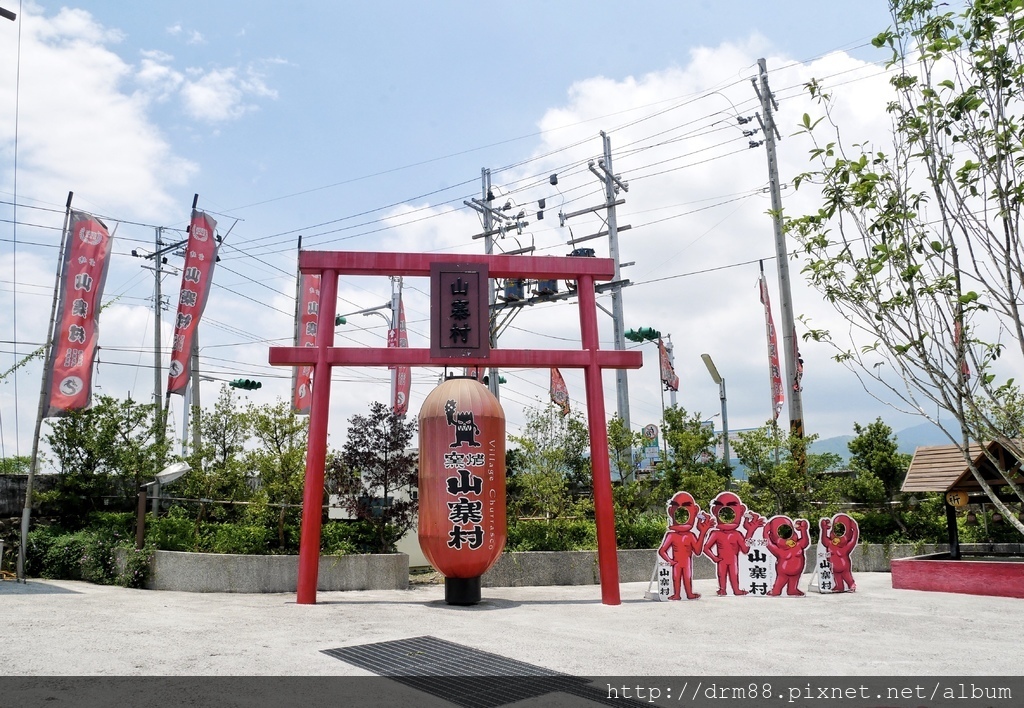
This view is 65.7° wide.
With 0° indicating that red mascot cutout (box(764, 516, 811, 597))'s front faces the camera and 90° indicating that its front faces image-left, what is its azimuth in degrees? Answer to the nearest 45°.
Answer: approximately 0°

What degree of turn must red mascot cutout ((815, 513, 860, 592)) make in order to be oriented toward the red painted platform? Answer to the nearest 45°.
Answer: approximately 135° to its left

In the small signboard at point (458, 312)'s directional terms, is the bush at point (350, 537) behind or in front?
behind

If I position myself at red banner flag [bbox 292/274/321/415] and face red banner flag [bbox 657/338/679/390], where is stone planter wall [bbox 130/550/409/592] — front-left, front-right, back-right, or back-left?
back-right

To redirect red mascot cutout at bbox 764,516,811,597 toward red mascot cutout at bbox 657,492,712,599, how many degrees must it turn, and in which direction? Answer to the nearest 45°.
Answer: approximately 45° to its right

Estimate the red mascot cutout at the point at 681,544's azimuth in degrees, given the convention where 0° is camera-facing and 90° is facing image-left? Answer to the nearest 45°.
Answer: approximately 0°

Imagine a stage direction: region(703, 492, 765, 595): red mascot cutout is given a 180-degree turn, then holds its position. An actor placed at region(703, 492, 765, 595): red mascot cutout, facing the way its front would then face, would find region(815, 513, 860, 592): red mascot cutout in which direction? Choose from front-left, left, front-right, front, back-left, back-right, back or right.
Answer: front-right

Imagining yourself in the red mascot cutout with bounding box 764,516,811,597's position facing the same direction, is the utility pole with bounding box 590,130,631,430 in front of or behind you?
behind

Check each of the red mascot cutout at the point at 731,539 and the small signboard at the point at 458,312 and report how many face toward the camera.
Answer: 2

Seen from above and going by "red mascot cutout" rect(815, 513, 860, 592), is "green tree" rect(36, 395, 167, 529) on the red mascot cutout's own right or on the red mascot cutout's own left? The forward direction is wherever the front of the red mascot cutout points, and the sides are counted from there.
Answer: on the red mascot cutout's own right

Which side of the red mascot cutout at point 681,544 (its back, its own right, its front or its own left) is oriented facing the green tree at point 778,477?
back
